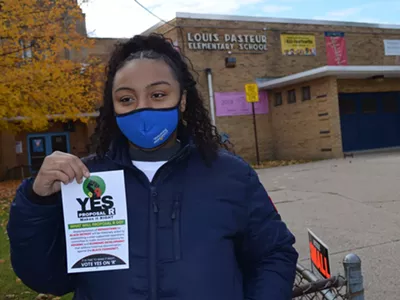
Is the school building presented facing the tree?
no

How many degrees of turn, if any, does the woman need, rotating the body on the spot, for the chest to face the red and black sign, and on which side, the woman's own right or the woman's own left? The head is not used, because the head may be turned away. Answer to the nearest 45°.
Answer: approximately 135° to the woman's own left

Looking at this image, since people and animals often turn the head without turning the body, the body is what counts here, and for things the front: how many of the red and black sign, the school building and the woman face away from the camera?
0

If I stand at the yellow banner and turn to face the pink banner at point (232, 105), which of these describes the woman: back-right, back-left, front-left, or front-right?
front-left

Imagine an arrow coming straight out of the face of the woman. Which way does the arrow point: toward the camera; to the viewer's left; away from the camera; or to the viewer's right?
toward the camera

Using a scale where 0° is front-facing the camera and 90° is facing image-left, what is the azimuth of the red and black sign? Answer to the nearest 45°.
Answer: approximately 315°

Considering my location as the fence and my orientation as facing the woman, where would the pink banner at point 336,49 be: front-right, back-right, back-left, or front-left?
back-right

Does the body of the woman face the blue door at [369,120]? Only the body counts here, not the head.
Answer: no

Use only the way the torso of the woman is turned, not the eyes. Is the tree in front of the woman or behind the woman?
behind

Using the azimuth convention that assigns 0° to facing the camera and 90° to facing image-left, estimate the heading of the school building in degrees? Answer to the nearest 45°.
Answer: approximately 315°

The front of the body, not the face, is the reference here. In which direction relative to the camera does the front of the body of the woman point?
toward the camera

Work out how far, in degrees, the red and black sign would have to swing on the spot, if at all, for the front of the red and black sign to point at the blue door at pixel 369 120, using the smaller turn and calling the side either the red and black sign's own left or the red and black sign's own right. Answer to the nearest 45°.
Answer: approximately 135° to the red and black sign's own left

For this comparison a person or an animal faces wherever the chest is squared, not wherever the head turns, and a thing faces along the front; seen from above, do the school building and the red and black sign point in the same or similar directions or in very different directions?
same or similar directions

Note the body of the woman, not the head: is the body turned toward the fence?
no

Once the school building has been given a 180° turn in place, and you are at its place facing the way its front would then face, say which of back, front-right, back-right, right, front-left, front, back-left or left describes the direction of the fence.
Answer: back-left

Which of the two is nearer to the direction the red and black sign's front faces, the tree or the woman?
the woman
